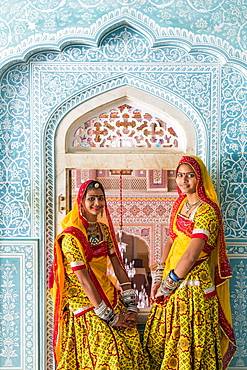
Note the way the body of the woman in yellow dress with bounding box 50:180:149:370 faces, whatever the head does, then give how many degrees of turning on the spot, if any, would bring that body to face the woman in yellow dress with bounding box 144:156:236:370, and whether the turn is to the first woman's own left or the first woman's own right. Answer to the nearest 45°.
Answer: approximately 45° to the first woman's own left

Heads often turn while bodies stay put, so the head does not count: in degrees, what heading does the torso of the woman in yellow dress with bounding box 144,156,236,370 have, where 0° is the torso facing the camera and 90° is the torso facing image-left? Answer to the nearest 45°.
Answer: approximately 45°

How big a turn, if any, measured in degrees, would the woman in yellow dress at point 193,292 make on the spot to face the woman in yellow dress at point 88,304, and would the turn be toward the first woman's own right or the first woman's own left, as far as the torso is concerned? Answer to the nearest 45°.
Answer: approximately 45° to the first woman's own right
